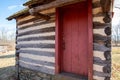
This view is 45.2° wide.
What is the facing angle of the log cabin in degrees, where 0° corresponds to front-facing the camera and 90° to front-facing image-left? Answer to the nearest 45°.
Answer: approximately 45°
